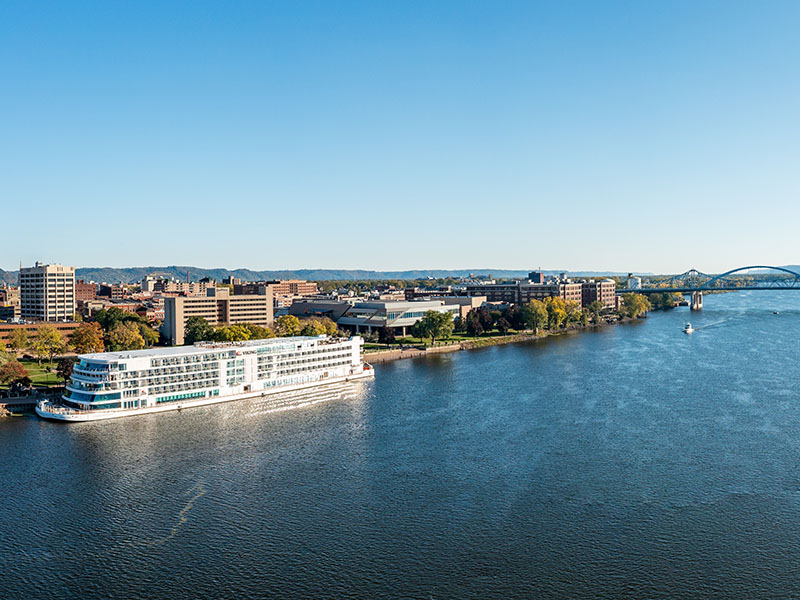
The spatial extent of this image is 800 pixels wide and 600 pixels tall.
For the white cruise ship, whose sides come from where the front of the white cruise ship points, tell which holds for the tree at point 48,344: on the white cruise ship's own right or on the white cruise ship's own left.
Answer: on the white cruise ship's own right

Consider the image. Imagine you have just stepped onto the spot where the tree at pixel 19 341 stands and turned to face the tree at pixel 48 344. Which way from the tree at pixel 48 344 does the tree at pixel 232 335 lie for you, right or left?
left

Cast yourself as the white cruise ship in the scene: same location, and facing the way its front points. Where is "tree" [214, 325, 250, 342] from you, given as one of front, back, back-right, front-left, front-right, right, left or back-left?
back-right

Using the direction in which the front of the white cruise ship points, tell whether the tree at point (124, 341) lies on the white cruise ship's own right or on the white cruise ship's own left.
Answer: on the white cruise ship's own right

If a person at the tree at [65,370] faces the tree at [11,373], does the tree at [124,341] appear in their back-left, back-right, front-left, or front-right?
back-right

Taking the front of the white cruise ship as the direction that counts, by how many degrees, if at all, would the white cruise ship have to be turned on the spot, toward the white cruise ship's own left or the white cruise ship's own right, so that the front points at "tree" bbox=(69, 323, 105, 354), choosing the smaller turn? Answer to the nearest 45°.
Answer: approximately 90° to the white cruise ship's own right

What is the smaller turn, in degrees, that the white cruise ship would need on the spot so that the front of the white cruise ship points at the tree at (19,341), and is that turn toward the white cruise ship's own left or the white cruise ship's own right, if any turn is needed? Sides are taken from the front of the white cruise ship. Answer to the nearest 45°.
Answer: approximately 90° to the white cruise ship's own right
